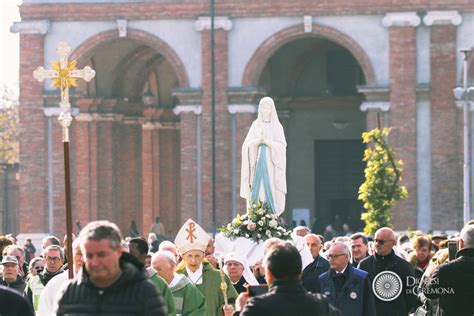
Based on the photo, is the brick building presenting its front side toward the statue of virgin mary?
yes

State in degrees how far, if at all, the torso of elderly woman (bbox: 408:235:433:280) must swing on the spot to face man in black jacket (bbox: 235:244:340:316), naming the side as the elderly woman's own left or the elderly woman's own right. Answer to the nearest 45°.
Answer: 0° — they already face them

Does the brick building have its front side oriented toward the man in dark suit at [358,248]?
yes

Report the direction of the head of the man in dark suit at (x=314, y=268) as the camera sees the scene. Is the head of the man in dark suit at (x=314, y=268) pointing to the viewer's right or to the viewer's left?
to the viewer's left

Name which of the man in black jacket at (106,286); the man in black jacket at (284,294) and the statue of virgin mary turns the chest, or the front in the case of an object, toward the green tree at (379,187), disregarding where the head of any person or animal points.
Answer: the man in black jacket at (284,294)

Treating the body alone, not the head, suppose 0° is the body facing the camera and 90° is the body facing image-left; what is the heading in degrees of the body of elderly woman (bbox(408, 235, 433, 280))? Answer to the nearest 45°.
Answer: approximately 0°

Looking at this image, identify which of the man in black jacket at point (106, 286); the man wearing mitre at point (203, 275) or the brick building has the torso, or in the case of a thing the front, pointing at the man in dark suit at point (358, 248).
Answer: the brick building

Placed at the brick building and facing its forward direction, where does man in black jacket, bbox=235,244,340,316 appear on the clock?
The man in black jacket is roughly at 12 o'clock from the brick building.

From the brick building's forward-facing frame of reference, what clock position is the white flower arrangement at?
The white flower arrangement is roughly at 12 o'clock from the brick building.
